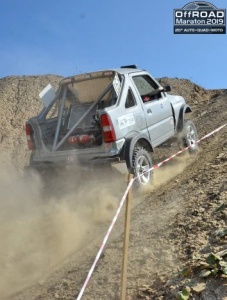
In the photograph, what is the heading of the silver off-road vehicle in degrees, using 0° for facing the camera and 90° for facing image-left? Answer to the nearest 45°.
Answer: approximately 225°
